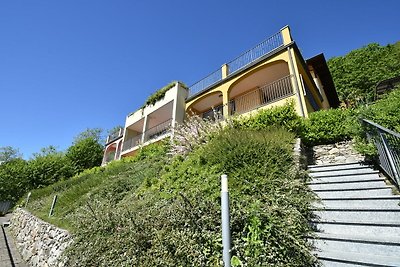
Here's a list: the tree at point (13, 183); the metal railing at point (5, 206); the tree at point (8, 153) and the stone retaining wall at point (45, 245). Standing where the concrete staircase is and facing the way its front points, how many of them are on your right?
4

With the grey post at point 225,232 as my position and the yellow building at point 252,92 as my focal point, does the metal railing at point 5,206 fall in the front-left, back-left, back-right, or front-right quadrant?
front-left

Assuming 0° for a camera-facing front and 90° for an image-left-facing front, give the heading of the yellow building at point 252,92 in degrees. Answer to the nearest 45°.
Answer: approximately 45°

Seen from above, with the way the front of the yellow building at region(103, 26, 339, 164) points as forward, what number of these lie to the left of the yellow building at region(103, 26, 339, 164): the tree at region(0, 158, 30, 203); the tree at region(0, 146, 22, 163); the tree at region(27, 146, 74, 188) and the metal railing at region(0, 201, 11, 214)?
0

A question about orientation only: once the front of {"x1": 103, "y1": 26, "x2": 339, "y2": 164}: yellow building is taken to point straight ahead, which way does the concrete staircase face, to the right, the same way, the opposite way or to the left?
the same way

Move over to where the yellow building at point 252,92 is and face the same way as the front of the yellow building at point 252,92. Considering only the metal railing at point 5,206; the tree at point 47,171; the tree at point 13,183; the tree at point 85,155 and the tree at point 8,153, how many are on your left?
0

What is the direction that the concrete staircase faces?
toward the camera

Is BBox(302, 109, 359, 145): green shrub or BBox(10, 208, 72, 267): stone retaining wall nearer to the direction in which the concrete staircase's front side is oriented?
the stone retaining wall

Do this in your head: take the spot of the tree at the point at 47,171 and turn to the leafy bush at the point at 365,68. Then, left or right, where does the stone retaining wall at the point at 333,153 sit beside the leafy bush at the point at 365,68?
right

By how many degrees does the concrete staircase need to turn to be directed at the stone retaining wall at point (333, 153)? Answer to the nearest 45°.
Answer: approximately 180°

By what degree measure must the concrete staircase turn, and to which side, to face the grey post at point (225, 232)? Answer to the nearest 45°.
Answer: approximately 45° to its right

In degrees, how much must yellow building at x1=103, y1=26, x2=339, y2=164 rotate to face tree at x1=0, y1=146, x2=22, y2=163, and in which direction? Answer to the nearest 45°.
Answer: approximately 90° to its right

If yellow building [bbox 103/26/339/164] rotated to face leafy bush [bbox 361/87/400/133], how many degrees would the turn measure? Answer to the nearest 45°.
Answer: approximately 45° to its left

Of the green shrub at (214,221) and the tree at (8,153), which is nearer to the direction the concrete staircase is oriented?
the green shrub

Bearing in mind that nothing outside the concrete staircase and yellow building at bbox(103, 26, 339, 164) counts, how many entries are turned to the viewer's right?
0

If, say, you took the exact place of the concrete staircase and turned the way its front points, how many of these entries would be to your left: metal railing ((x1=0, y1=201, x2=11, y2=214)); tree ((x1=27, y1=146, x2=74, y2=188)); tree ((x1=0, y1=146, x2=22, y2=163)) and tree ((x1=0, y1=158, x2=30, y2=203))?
0

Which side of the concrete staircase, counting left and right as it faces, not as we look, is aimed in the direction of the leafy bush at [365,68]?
back

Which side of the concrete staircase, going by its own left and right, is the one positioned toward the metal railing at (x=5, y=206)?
right
